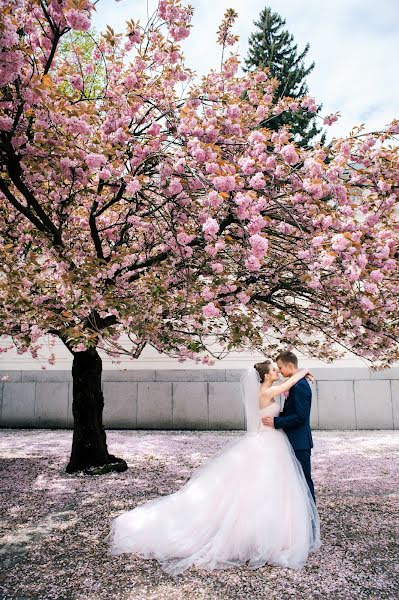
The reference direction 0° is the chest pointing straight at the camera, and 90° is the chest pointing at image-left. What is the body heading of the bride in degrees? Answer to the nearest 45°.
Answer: approximately 270°

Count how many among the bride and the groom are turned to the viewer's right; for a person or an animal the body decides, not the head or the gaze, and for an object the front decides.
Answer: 1

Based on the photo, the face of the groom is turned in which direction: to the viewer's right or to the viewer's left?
to the viewer's left

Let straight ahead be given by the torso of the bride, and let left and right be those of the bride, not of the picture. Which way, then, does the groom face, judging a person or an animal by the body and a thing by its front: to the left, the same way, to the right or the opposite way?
the opposite way

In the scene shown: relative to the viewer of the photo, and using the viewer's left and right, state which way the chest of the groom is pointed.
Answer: facing to the left of the viewer

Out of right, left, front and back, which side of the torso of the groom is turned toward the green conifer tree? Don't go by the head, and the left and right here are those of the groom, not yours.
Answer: right

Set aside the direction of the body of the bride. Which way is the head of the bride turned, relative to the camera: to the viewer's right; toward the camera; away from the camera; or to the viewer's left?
to the viewer's right

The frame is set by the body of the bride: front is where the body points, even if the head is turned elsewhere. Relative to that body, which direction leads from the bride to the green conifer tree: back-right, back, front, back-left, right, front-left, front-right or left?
left
